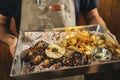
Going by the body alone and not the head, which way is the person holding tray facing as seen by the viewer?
toward the camera
